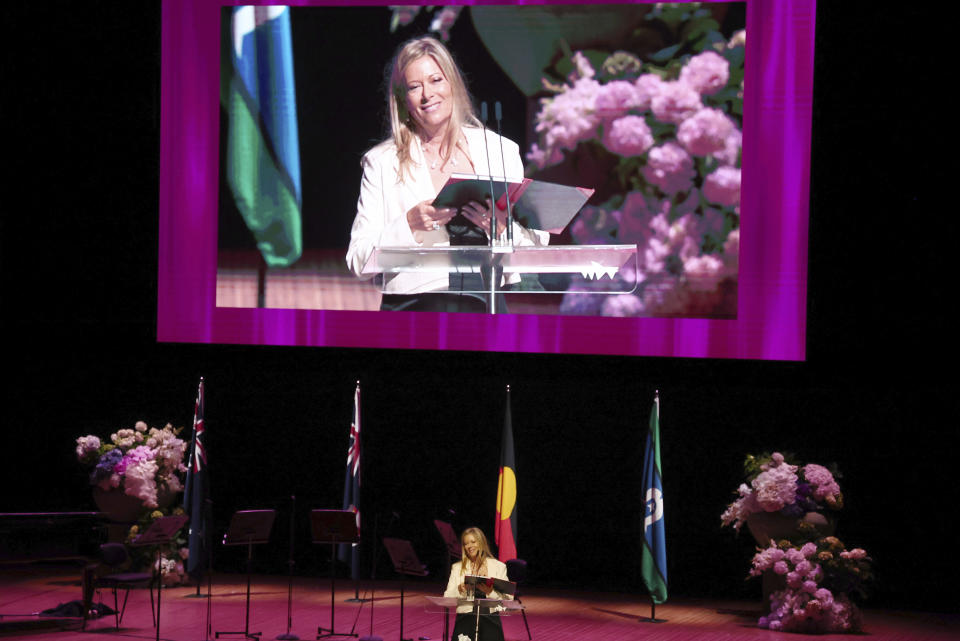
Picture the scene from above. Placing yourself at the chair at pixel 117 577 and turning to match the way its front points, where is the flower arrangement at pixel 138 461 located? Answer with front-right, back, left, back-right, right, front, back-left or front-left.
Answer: back-left

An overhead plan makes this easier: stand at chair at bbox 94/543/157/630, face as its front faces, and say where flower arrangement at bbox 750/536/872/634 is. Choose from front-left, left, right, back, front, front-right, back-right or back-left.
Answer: front-left

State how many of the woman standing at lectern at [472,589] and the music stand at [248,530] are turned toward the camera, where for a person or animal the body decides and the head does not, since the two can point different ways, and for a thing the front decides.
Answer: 1

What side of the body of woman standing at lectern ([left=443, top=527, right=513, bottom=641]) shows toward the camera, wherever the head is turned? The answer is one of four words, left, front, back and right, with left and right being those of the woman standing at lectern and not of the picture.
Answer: front

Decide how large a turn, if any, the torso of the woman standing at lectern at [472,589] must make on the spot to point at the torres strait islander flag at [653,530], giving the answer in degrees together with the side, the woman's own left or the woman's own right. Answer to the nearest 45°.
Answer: approximately 135° to the woman's own left

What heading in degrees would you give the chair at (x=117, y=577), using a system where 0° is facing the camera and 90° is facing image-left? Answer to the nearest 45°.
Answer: approximately 315°

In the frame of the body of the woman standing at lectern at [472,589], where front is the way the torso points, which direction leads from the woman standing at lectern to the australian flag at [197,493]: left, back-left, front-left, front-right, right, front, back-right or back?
back-right

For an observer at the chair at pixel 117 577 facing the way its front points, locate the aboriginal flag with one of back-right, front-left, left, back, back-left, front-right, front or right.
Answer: front-left

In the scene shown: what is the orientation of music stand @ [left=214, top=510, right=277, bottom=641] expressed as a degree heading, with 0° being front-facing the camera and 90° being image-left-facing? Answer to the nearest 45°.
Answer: approximately 135°
